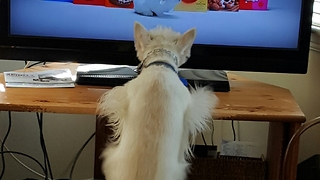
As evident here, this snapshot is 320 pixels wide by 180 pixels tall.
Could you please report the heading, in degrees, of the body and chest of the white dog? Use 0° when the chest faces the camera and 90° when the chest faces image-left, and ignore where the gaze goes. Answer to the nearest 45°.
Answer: approximately 180°

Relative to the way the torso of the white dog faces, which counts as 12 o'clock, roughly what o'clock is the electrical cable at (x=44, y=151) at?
The electrical cable is roughly at 11 o'clock from the white dog.
